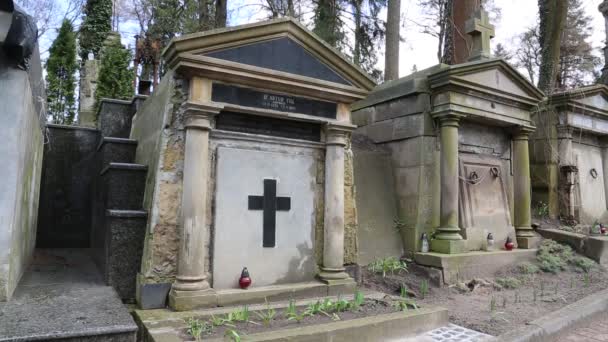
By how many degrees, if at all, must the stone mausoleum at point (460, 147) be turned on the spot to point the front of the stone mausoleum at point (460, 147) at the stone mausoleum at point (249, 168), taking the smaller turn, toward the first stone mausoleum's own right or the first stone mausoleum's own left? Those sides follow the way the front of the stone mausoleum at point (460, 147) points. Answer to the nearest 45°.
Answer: approximately 90° to the first stone mausoleum's own right

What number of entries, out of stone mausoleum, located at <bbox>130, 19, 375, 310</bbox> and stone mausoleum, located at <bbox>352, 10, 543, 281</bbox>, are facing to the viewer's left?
0

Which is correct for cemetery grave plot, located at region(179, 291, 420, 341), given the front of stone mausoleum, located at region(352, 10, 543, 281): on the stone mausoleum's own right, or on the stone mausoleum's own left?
on the stone mausoleum's own right

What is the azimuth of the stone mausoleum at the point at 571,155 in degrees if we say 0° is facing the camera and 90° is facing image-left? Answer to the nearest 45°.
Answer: approximately 315°

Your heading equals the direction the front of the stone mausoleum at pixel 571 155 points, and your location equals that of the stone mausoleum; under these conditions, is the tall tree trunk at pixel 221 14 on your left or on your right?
on your right

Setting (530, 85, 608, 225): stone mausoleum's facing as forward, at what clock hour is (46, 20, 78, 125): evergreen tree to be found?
The evergreen tree is roughly at 4 o'clock from the stone mausoleum.

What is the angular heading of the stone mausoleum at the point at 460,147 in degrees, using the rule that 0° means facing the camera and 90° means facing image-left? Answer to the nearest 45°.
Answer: approximately 315°

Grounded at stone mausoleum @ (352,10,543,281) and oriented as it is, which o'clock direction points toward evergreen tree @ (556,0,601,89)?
The evergreen tree is roughly at 8 o'clock from the stone mausoleum.

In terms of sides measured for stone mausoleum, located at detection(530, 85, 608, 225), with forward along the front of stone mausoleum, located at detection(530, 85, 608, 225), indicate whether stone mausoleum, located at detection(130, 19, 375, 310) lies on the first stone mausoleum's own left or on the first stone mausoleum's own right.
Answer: on the first stone mausoleum's own right

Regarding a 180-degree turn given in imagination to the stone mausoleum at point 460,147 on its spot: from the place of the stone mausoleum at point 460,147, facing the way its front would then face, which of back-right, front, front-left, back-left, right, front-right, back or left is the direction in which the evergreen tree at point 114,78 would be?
front-left

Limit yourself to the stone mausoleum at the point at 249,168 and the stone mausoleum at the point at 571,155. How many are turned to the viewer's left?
0
